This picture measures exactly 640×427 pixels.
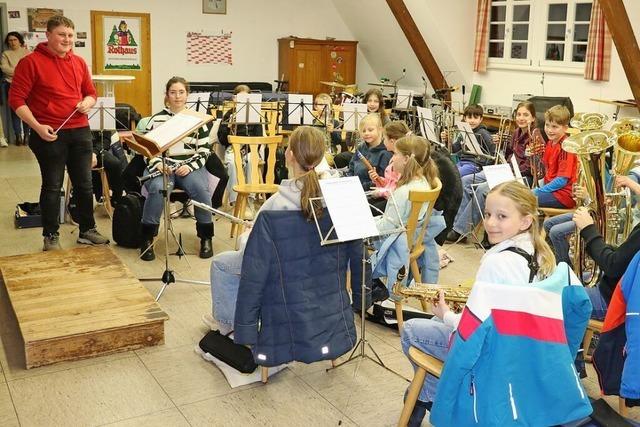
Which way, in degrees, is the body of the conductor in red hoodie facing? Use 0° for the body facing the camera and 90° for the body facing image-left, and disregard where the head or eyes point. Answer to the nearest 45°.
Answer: approximately 315°

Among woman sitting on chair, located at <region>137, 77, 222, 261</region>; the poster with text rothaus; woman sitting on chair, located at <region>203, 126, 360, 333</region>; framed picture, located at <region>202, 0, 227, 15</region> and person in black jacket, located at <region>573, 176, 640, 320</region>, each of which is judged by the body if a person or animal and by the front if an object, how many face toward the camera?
3

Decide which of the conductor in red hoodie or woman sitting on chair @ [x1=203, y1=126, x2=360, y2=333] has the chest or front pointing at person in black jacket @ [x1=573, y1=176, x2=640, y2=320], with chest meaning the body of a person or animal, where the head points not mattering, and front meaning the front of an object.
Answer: the conductor in red hoodie

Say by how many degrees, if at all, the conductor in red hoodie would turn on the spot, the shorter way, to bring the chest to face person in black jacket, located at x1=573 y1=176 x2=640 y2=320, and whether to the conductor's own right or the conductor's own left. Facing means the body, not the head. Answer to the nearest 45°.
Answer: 0° — they already face them

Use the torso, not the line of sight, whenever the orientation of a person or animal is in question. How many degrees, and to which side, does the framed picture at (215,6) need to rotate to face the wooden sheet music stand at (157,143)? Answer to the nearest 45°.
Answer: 0° — it already faces it

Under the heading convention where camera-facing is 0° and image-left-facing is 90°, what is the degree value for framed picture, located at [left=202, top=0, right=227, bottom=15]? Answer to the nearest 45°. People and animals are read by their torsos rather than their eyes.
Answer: approximately 0°

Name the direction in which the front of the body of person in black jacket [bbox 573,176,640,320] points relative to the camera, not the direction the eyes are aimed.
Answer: to the viewer's left

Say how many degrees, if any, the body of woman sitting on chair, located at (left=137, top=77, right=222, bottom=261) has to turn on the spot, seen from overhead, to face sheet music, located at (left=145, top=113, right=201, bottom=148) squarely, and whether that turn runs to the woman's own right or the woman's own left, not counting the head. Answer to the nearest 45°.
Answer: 0° — they already face it

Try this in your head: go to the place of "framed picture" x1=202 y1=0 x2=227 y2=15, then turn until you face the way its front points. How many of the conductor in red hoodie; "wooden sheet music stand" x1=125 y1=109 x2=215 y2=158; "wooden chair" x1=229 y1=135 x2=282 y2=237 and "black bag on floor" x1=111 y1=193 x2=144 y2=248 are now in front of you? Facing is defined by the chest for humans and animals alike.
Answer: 4
